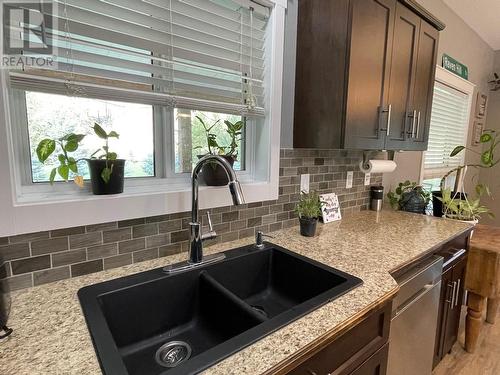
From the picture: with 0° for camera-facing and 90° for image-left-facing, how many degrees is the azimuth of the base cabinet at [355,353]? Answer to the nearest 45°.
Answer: approximately 315°

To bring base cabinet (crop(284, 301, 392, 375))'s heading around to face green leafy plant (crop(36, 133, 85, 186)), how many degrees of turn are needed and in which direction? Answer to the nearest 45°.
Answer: approximately 135° to its right

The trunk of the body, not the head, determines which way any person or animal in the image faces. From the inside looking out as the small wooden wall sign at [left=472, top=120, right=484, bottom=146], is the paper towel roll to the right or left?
on its right

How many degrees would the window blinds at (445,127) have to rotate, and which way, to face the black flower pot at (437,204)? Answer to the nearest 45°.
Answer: approximately 45° to its right

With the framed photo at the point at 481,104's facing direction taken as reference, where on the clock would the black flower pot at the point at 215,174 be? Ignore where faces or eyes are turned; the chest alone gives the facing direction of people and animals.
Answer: The black flower pot is roughly at 2 o'clock from the framed photo.

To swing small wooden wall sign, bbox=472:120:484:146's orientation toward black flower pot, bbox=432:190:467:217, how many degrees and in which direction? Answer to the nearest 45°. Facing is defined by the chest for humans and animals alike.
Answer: approximately 45° to its right
